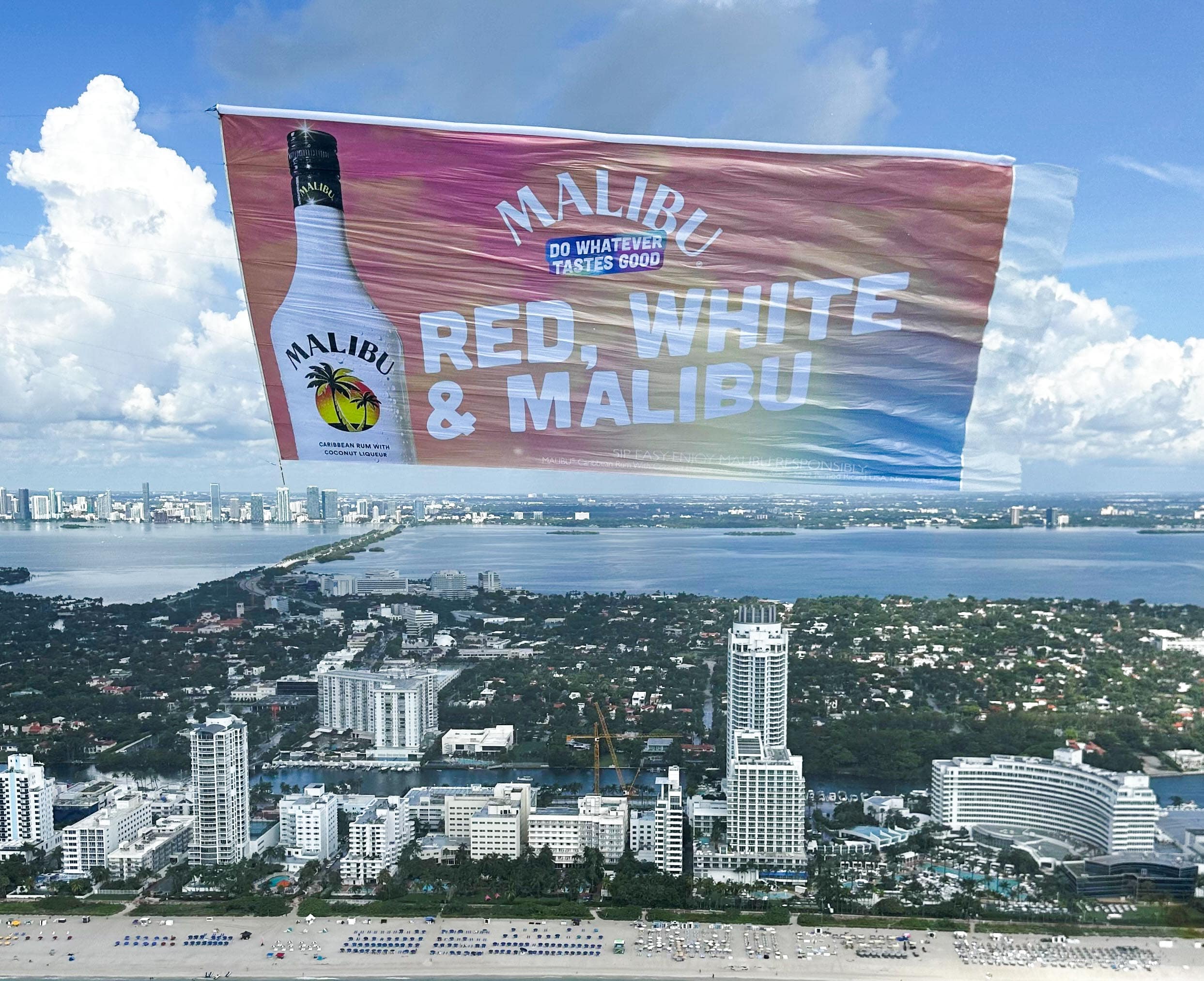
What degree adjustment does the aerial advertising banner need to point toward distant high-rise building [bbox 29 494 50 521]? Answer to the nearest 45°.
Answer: approximately 135° to its right

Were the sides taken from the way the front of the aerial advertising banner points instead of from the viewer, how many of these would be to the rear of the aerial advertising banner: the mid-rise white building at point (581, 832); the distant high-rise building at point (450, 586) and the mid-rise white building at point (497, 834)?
3

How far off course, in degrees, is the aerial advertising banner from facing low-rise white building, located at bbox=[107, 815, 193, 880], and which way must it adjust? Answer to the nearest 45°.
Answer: approximately 135° to its right

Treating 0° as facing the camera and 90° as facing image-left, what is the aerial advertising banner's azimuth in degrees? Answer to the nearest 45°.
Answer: approximately 0°

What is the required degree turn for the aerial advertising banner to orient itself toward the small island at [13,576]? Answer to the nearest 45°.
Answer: approximately 135° to its right

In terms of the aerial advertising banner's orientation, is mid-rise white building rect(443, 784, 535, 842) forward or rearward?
rearward

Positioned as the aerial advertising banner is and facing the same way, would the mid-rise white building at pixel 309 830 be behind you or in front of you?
behind

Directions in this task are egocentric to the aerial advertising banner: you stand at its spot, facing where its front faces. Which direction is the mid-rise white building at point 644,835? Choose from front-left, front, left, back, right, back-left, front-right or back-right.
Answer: back

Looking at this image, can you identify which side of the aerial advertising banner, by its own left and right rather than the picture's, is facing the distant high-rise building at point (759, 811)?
back

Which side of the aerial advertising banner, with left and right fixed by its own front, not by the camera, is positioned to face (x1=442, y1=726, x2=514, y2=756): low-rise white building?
back

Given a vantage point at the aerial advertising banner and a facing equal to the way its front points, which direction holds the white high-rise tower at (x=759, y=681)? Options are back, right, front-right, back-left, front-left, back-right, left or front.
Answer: back

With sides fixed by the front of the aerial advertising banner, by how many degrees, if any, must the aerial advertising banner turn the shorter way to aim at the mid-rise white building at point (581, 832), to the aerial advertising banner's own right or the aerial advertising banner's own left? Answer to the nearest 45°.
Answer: approximately 180°

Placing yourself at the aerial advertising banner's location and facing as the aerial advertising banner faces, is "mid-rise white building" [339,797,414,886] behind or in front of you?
behind
